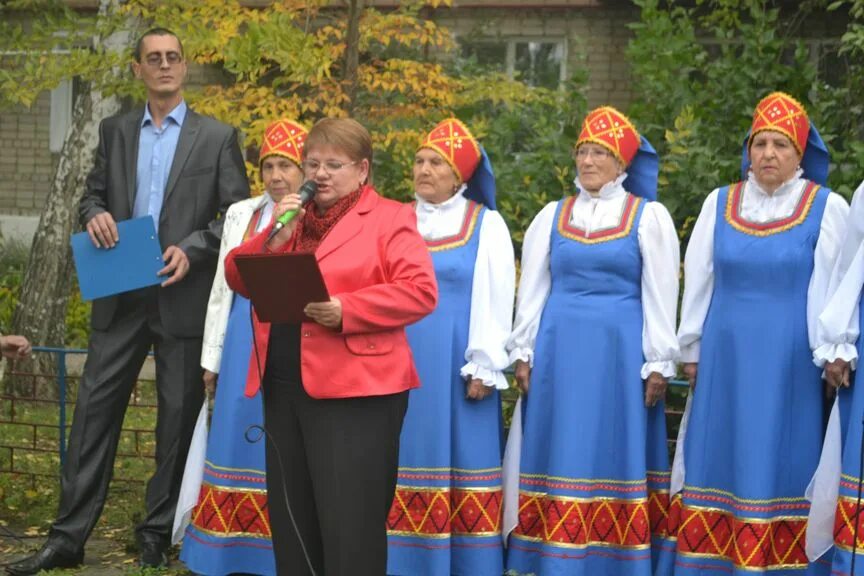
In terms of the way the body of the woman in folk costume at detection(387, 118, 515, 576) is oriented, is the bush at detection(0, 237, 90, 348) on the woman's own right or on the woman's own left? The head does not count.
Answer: on the woman's own right

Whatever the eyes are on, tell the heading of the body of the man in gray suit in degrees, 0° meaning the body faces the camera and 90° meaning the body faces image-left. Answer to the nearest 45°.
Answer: approximately 0°

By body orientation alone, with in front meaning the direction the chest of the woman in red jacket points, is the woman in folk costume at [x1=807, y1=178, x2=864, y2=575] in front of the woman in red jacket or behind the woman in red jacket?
behind

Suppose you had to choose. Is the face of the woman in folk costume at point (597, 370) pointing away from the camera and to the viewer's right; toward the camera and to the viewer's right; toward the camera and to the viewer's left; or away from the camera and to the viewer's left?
toward the camera and to the viewer's left

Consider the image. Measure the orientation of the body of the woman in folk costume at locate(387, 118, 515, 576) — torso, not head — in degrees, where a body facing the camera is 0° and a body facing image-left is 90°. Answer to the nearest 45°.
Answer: approximately 45°

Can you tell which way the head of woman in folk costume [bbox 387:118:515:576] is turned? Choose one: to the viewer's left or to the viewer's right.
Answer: to the viewer's left

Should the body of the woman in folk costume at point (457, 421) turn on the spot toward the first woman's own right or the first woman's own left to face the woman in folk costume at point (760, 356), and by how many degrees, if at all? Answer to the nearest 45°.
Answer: approximately 135° to the first woman's own left

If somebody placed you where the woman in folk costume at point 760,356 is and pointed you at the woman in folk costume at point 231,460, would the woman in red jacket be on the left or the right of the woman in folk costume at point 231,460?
left

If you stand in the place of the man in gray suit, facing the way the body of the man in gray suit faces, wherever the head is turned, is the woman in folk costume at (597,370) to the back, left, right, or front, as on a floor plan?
left

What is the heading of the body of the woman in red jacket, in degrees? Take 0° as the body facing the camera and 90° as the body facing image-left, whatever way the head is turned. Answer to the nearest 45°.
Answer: approximately 45°

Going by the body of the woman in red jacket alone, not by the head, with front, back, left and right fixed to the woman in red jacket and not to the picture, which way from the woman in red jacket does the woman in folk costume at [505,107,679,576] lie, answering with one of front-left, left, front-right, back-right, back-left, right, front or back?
back

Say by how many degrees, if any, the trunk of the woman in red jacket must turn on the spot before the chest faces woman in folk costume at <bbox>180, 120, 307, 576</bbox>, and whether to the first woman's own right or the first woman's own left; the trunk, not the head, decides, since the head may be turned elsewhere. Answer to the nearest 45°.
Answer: approximately 135° to the first woman's own right
